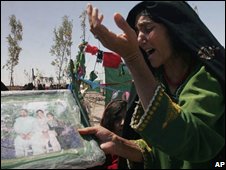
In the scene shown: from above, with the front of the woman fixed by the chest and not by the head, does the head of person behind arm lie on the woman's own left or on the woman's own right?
on the woman's own right

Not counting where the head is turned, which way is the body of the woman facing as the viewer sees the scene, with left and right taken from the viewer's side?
facing the viewer and to the left of the viewer

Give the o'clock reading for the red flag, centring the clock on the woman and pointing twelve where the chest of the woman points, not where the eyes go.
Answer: The red flag is roughly at 4 o'clock from the woman.
